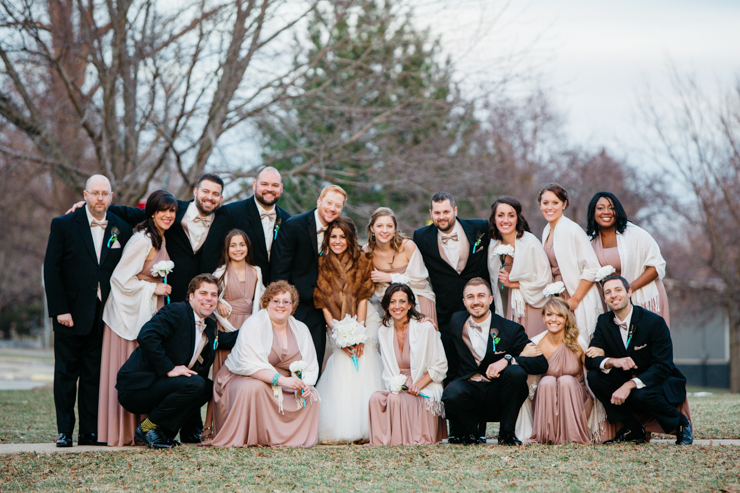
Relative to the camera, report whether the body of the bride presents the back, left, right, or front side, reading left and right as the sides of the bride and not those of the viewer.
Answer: front

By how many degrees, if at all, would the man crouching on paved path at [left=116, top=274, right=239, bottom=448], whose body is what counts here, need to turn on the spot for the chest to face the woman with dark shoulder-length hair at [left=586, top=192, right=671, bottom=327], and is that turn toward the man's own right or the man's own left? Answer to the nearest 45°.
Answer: approximately 45° to the man's own left

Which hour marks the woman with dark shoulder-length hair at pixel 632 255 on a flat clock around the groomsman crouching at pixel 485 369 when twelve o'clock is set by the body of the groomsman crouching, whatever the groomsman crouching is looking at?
The woman with dark shoulder-length hair is roughly at 8 o'clock from the groomsman crouching.

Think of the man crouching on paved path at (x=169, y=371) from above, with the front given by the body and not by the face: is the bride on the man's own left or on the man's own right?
on the man's own left

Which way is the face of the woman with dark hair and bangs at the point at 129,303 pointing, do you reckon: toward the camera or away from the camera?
toward the camera

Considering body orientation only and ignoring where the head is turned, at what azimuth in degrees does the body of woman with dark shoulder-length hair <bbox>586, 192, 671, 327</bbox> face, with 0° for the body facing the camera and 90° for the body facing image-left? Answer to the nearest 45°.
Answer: approximately 45°

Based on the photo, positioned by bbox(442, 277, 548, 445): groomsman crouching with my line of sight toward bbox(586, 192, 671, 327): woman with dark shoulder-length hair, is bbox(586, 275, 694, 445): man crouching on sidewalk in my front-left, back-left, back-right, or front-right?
front-right

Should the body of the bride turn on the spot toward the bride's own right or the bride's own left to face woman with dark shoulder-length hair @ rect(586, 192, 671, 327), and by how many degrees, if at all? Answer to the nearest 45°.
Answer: approximately 90° to the bride's own left

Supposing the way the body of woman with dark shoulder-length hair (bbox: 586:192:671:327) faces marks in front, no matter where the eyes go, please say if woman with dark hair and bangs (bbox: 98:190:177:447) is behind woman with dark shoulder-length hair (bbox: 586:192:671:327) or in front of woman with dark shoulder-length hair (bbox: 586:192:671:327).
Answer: in front

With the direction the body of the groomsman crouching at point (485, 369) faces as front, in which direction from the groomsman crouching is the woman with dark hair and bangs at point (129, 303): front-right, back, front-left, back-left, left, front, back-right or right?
right

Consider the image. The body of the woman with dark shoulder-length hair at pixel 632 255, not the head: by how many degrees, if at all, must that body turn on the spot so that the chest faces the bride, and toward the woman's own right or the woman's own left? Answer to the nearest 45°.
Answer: approximately 45° to the woman's own right

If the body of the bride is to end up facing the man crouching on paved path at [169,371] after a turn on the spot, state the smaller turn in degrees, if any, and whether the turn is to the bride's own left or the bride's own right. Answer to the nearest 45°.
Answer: approximately 45° to the bride's own right
